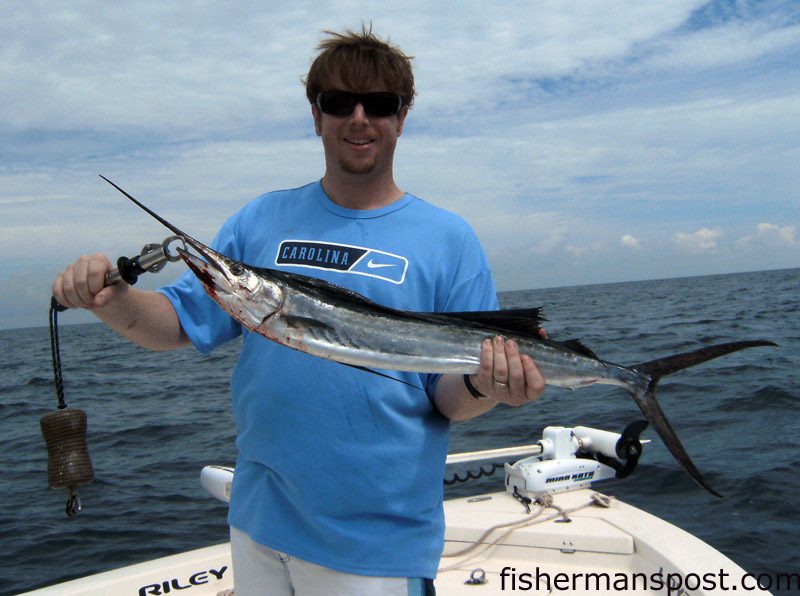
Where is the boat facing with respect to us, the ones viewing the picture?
facing away from the viewer and to the right of the viewer

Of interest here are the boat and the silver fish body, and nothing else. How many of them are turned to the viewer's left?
1

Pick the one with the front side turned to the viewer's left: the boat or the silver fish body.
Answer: the silver fish body

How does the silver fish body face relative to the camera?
to the viewer's left

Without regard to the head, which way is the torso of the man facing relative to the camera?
toward the camera
